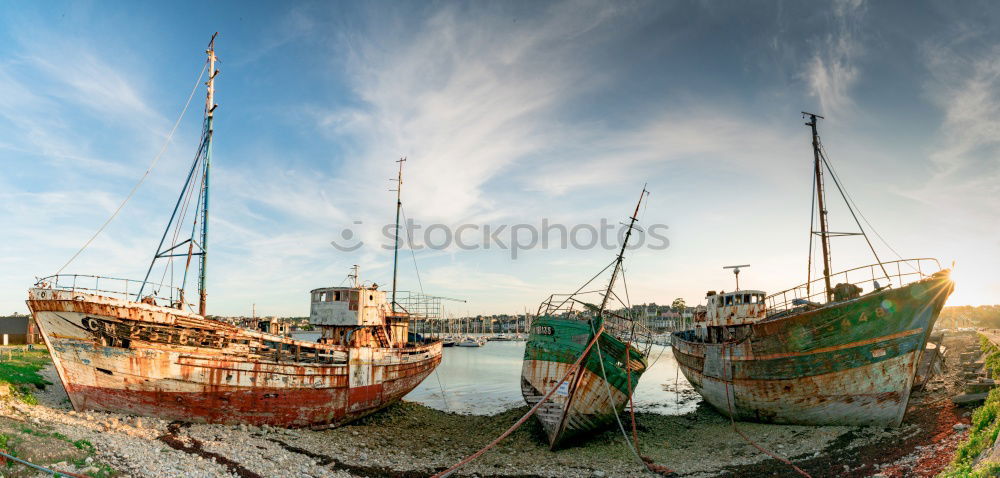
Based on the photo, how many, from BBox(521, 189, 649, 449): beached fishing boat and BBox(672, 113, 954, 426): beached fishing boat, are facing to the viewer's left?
0

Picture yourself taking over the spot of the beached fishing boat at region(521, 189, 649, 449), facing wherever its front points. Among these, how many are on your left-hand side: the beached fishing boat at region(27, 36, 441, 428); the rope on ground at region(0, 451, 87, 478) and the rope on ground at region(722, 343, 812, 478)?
1

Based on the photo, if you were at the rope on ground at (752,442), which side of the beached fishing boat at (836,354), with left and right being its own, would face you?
right

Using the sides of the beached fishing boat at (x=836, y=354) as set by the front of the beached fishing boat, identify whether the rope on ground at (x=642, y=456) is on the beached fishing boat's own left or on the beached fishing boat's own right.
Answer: on the beached fishing boat's own right

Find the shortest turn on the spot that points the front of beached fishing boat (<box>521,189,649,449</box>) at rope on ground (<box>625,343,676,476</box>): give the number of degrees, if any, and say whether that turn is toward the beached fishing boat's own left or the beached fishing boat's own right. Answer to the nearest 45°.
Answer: approximately 45° to the beached fishing boat's own left

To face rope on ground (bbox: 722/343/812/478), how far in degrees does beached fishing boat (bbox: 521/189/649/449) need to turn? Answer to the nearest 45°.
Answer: approximately 90° to its left

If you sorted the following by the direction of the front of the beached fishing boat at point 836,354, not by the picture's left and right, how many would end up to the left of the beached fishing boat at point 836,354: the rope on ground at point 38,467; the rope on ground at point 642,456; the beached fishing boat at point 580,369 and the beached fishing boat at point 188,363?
0

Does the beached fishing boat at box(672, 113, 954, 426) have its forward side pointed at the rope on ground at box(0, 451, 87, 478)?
no

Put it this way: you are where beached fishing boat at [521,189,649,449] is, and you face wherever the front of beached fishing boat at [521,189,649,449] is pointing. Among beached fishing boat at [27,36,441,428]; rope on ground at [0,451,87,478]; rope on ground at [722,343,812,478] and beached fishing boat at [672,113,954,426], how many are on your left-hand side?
2

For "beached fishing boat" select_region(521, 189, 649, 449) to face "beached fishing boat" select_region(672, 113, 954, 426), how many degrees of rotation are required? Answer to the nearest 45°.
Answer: approximately 90° to its left

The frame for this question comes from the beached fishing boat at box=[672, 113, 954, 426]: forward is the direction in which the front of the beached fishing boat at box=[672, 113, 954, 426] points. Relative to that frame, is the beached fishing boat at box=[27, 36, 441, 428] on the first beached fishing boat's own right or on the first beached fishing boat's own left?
on the first beached fishing boat's own right

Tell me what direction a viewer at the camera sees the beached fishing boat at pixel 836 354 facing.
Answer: facing the viewer and to the right of the viewer

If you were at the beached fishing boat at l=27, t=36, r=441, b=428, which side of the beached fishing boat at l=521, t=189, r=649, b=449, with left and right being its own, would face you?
right

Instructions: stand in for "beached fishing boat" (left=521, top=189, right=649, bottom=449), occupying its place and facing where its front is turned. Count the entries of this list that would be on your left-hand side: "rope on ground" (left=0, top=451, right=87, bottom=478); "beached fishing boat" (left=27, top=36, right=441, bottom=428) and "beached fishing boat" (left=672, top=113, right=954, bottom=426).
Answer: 1

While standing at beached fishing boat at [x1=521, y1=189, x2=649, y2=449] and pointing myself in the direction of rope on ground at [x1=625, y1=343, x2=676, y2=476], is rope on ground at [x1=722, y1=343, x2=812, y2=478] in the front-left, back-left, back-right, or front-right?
front-left

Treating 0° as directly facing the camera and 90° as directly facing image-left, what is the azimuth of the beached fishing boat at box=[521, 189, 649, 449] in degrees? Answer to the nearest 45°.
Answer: approximately 0°
